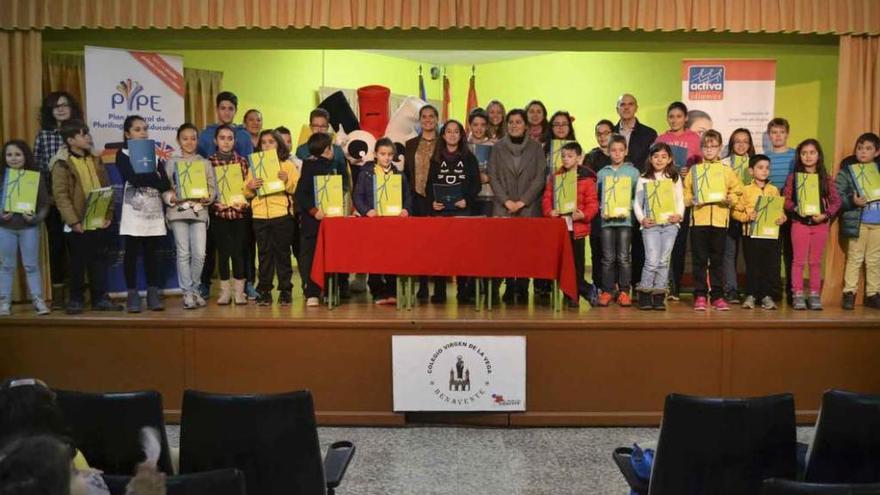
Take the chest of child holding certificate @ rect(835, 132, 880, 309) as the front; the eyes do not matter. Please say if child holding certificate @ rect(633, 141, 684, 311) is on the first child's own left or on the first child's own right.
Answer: on the first child's own right

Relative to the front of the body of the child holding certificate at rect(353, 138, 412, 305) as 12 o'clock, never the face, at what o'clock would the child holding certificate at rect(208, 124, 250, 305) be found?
the child holding certificate at rect(208, 124, 250, 305) is roughly at 3 o'clock from the child holding certificate at rect(353, 138, 412, 305).

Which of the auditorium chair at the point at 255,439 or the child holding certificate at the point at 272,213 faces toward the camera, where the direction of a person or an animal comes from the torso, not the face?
the child holding certificate

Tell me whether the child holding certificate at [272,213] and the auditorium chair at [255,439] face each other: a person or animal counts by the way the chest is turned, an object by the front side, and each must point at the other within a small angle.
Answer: yes

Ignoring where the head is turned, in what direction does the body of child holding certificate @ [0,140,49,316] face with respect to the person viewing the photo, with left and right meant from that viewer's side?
facing the viewer

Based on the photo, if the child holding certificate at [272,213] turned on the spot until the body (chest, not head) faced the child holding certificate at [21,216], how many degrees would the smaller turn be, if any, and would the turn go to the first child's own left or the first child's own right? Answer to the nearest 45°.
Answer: approximately 90° to the first child's own right

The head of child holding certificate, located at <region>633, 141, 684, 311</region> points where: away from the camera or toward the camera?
toward the camera

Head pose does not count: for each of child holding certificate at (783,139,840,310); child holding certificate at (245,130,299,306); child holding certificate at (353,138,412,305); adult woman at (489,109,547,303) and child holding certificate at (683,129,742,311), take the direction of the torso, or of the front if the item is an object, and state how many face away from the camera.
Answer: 0

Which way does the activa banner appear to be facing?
toward the camera

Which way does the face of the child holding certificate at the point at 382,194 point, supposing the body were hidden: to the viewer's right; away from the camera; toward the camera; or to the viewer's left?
toward the camera

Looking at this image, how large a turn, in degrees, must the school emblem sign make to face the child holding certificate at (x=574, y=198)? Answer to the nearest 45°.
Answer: approximately 135° to its left

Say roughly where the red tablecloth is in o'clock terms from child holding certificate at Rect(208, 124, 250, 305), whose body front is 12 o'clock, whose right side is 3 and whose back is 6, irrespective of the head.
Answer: The red tablecloth is roughly at 10 o'clock from the child holding certificate.

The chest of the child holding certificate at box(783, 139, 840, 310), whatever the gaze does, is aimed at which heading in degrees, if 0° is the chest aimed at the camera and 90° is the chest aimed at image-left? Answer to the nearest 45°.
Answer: approximately 0°

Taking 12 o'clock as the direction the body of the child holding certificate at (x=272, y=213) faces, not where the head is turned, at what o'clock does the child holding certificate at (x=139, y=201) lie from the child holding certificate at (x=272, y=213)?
the child holding certificate at (x=139, y=201) is roughly at 3 o'clock from the child holding certificate at (x=272, y=213).

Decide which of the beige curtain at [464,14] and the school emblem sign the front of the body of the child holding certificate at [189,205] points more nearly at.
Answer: the school emblem sign

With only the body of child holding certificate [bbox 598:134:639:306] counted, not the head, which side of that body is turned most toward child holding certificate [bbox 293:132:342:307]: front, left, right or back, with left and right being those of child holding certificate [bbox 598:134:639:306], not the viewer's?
right

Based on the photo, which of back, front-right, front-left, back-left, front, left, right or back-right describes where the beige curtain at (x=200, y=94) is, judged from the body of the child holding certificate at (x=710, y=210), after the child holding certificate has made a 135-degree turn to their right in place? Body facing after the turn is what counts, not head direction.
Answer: front-left
